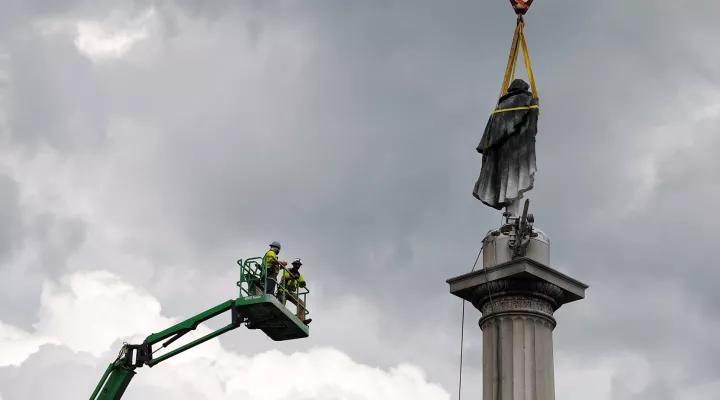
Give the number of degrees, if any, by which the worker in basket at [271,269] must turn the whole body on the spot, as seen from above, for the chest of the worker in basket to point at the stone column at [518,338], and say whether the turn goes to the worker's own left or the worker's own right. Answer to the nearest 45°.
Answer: approximately 45° to the worker's own right

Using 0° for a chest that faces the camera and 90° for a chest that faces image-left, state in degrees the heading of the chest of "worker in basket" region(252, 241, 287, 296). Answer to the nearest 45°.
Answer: approximately 270°
